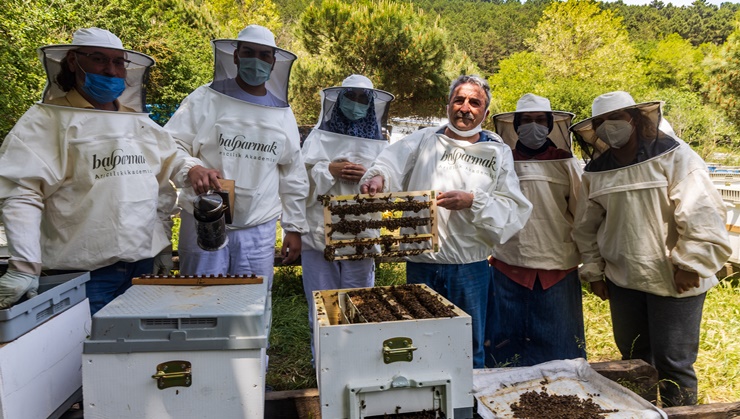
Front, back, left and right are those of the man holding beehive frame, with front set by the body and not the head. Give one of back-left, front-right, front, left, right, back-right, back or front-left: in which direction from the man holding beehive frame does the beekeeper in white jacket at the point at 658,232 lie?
left

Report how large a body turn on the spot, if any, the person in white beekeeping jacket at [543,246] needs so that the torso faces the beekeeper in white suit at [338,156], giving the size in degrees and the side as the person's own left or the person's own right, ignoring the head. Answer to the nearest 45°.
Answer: approximately 90° to the person's own right

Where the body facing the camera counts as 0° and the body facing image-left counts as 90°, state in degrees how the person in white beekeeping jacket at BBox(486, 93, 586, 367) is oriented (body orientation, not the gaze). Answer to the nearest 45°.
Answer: approximately 0°

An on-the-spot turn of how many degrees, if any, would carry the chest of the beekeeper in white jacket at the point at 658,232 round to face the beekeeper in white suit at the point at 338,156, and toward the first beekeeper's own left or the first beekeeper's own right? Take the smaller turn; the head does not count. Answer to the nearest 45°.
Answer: approximately 45° to the first beekeeper's own right

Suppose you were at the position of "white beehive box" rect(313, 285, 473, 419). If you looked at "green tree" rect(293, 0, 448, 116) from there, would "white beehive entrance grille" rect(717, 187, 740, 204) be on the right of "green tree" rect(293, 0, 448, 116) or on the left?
right

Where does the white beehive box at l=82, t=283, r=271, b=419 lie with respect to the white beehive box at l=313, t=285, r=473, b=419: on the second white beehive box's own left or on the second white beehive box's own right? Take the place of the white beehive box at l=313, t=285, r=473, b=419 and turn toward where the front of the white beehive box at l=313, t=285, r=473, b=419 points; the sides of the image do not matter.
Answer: on the second white beehive box's own right

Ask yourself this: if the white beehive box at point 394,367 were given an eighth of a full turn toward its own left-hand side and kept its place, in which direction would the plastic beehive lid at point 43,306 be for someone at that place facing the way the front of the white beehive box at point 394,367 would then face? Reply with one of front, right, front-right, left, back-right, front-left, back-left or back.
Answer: back-right

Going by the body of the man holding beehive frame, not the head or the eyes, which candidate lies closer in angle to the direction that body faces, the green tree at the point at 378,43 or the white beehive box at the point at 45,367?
the white beehive box

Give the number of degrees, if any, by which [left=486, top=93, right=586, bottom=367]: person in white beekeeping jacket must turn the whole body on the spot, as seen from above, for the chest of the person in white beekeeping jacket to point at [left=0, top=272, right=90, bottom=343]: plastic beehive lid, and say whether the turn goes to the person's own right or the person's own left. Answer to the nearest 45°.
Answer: approximately 45° to the person's own right

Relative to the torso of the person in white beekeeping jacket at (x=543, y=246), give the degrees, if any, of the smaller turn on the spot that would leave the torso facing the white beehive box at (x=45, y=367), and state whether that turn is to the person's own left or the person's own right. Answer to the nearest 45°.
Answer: approximately 45° to the person's own right
